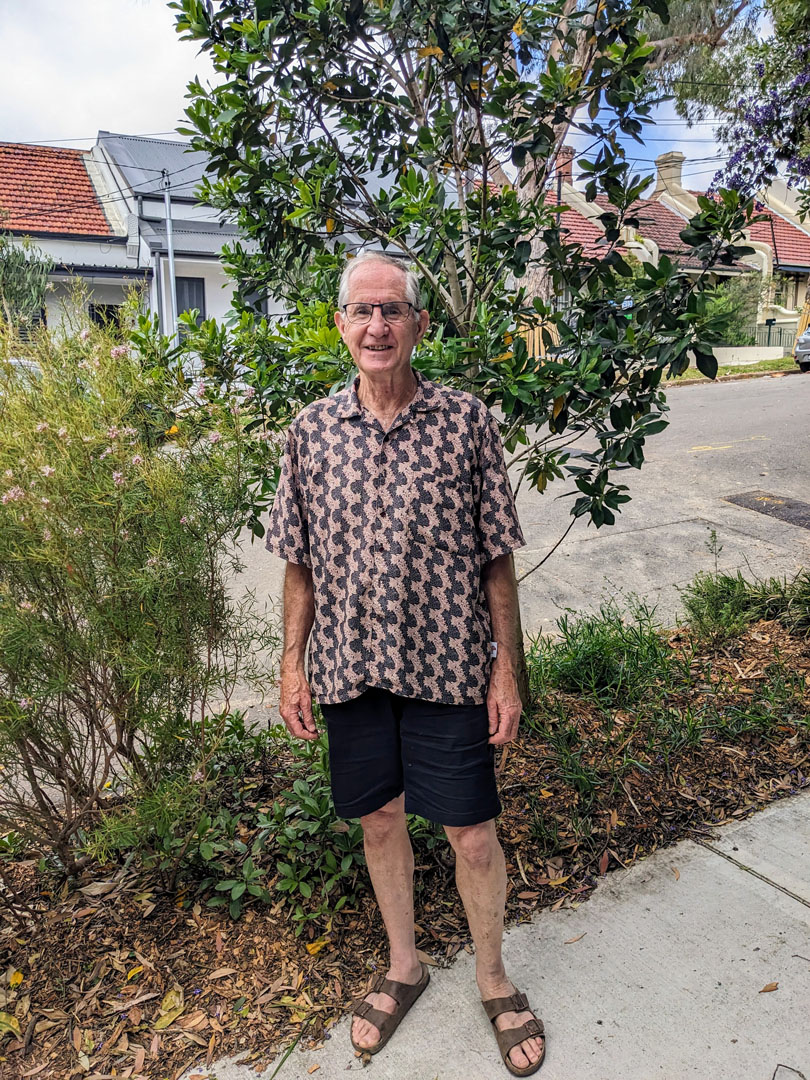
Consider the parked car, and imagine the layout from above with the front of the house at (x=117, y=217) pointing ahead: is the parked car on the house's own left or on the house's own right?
on the house's own left

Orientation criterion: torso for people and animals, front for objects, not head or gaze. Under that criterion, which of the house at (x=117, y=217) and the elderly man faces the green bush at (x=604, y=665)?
the house

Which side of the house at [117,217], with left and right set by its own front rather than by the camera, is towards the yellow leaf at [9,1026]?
front

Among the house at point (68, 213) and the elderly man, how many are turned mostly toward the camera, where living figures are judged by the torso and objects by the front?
2

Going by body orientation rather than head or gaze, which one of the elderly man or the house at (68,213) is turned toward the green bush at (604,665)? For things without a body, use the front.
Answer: the house

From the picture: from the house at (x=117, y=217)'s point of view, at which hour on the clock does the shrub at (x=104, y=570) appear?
The shrub is roughly at 12 o'clock from the house.

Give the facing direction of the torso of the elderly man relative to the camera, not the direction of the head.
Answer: toward the camera

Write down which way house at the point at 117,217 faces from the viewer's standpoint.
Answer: facing the viewer

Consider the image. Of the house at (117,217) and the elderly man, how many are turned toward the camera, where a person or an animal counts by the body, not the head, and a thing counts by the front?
2

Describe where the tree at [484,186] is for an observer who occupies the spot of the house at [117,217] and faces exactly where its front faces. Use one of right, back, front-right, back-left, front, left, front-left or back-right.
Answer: front

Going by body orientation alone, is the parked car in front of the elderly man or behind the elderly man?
behind

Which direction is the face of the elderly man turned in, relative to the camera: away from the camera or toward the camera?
toward the camera

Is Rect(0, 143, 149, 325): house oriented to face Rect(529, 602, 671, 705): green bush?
yes

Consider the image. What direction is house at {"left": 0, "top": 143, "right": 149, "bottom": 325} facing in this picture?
toward the camera

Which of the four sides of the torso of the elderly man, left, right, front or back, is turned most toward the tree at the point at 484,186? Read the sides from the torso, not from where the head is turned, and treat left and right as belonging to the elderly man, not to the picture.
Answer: back
